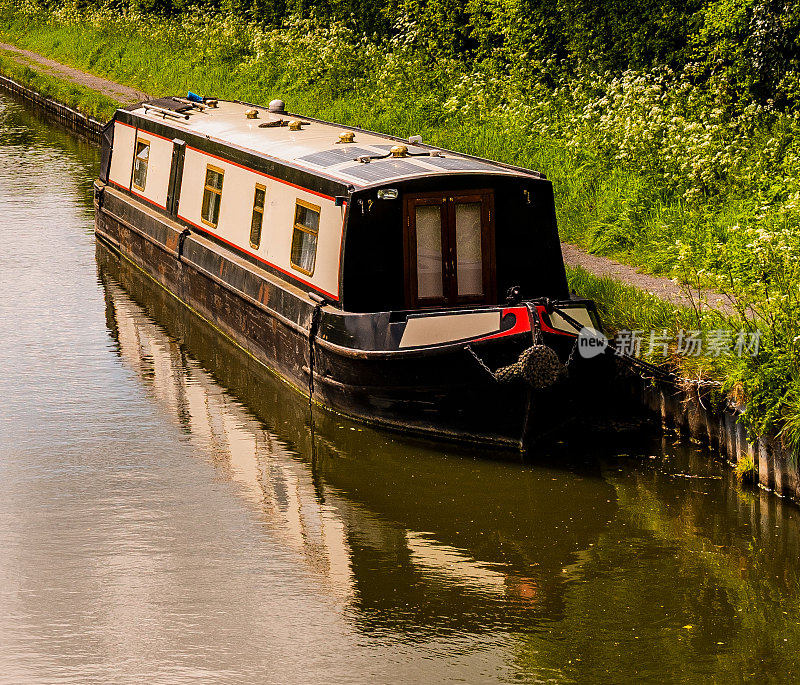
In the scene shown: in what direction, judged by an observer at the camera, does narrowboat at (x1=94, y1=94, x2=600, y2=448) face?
facing the viewer and to the right of the viewer
